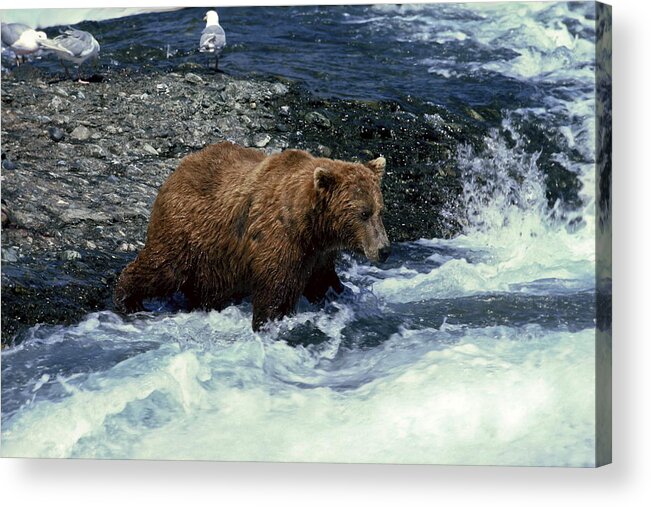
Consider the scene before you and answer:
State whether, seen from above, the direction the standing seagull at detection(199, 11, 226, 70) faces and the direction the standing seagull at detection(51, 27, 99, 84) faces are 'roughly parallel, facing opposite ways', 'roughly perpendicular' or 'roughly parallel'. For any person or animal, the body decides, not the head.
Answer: roughly perpendicular
